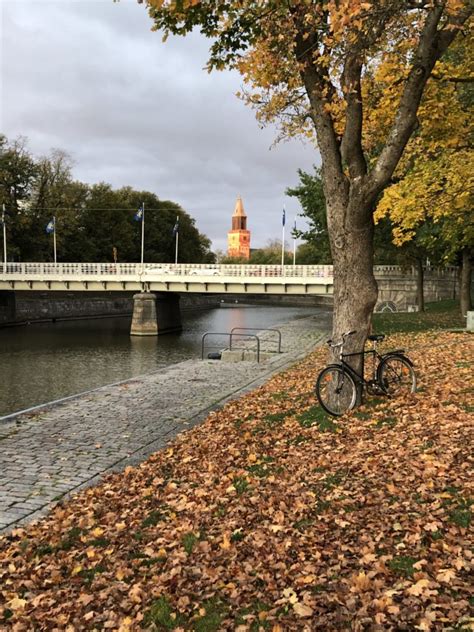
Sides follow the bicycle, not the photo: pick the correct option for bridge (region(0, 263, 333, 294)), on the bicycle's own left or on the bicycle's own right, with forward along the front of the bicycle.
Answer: on the bicycle's own right

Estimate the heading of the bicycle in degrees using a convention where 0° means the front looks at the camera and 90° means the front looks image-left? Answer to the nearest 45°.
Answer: approximately 45°

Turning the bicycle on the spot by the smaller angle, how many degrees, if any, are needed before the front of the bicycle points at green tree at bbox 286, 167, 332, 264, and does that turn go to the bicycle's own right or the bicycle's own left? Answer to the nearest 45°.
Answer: approximately 135° to the bicycle's own right

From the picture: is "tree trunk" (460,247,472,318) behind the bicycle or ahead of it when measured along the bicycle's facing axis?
behind
